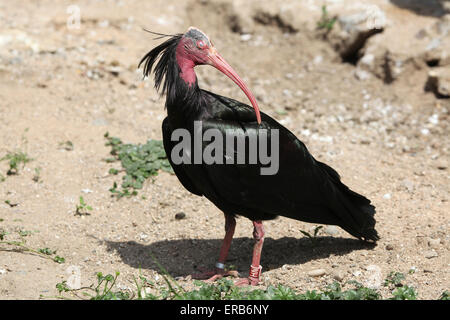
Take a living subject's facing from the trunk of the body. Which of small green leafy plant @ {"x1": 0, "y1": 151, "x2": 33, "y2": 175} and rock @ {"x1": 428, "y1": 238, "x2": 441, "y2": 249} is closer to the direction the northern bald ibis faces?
the small green leafy plant

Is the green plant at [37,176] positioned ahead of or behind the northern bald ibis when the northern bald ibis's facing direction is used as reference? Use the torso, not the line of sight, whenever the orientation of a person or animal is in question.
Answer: ahead

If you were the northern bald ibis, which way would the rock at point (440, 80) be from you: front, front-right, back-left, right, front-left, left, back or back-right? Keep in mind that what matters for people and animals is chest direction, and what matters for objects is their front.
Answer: back-right

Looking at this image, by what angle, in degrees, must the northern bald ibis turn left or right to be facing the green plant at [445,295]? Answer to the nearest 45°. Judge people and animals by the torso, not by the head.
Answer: approximately 135° to its left

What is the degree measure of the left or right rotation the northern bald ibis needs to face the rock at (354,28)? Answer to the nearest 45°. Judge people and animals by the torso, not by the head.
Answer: approximately 90° to its right

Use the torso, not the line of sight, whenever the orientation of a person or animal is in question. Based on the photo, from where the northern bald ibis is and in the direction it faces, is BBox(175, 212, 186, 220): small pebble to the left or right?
on its right

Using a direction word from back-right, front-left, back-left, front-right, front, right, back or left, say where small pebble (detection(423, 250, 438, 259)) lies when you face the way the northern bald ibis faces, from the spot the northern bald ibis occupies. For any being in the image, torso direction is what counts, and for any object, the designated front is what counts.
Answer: back

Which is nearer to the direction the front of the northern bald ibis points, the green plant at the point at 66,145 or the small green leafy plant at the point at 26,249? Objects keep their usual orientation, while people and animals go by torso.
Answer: the small green leafy plant

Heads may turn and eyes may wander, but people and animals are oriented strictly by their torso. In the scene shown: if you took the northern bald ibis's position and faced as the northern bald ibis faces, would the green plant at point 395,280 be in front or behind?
behind

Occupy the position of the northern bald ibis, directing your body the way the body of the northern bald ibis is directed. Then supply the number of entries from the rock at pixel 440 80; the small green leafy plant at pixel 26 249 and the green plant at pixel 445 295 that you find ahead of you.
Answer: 1

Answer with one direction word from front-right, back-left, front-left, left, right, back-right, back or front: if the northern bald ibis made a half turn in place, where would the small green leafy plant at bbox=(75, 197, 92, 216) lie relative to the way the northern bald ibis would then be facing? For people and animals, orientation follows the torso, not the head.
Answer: back-left

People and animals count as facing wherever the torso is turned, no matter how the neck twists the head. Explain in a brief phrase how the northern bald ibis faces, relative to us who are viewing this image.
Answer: facing to the left of the viewer

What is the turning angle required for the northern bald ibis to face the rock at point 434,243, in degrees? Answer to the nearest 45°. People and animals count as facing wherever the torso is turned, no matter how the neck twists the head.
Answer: approximately 180°

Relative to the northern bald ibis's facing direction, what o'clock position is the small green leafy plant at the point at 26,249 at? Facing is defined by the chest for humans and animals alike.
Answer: The small green leafy plant is roughly at 12 o'clock from the northern bald ibis.
